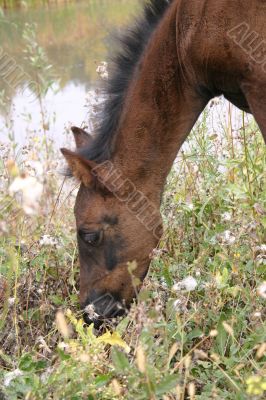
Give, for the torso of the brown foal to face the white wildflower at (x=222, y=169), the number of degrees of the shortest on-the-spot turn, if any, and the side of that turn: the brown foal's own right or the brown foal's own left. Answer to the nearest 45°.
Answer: approximately 135° to the brown foal's own right

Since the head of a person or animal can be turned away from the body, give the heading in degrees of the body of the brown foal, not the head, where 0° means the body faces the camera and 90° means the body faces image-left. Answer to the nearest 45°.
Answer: approximately 90°
